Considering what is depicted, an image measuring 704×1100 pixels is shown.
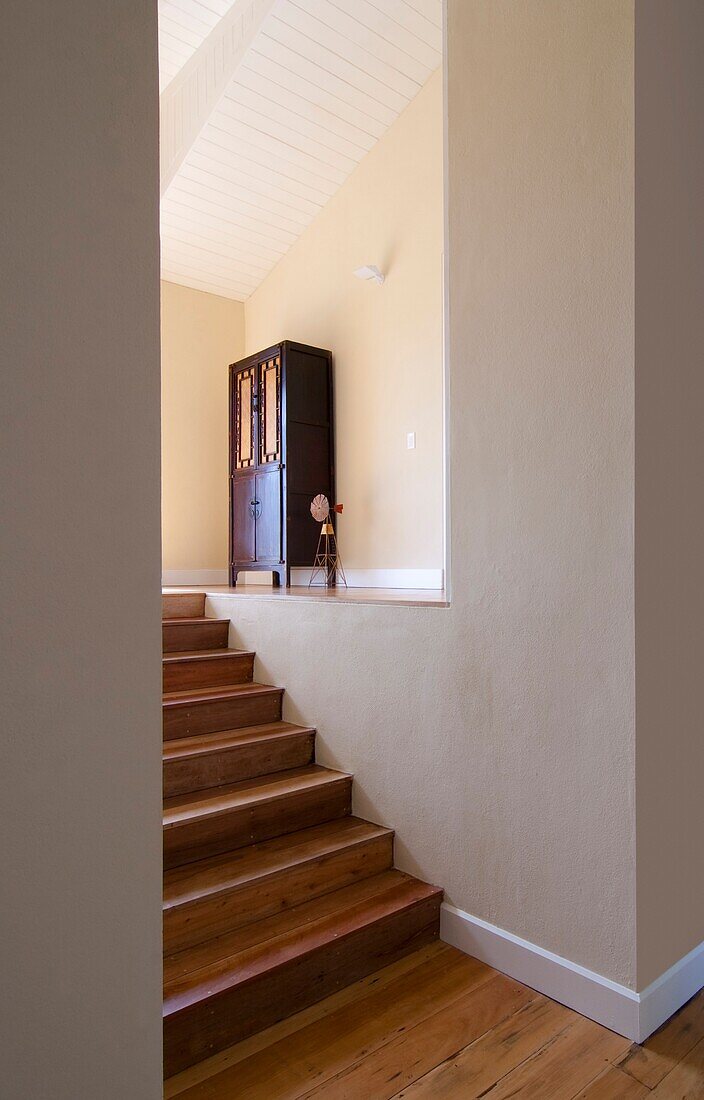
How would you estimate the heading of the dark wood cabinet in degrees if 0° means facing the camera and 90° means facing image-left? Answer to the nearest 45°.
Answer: approximately 45°

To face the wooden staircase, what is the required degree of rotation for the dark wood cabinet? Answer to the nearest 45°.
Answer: approximately 45° to its left

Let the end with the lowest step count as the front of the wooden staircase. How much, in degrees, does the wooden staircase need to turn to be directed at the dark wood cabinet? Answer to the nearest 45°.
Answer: approximately 135° to its left
